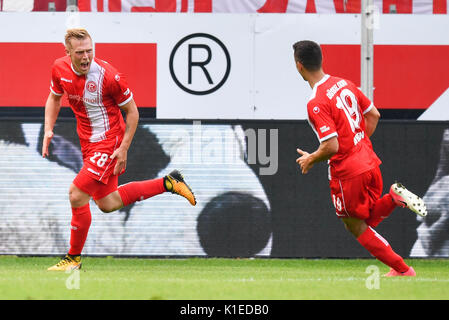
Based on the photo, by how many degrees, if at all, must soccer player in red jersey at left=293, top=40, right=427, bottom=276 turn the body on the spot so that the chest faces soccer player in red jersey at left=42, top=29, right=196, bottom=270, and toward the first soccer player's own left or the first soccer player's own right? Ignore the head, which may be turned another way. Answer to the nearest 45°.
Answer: approximately 45° to the first soccer player's own left

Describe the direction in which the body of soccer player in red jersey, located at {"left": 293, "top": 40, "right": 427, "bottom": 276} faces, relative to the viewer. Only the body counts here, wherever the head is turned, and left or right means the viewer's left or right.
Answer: facing away from the viewer and to the left of the viewer

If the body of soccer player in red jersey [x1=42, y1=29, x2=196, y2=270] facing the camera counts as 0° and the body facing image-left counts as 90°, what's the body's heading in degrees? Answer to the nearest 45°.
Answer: approximately 45°

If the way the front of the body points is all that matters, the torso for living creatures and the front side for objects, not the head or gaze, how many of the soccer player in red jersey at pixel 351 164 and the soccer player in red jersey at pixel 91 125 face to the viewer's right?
0

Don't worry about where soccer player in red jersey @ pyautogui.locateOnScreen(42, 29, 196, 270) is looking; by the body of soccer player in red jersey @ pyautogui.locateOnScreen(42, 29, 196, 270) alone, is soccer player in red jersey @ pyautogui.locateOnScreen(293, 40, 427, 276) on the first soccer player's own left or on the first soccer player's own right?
on the first soccer player's own left

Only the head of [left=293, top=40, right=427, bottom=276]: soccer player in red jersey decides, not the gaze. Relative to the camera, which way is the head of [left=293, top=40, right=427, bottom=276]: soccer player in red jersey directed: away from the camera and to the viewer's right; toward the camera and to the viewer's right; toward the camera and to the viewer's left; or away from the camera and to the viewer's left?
away from the camera and to the viewer's left
